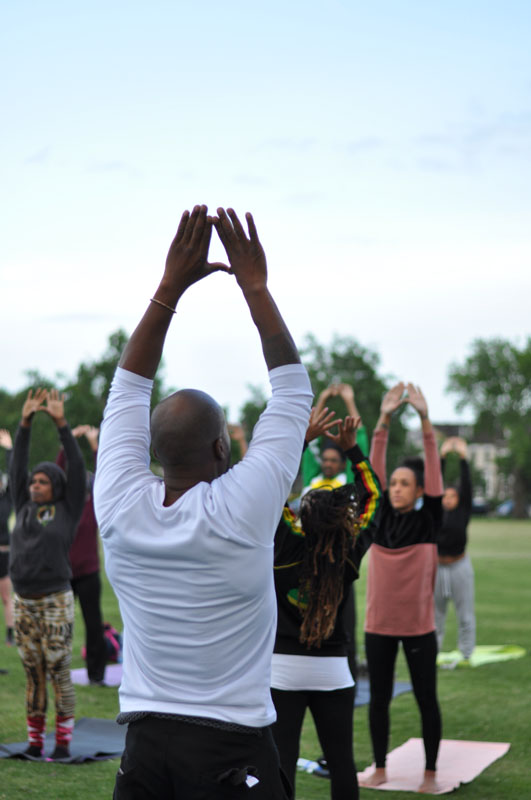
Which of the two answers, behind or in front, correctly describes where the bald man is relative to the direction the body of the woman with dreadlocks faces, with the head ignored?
behind

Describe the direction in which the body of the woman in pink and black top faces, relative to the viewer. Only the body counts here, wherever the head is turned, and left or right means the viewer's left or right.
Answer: facing the viewer and to the left of the viewer

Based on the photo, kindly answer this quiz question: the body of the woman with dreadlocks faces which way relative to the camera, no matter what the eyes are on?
away from the camera

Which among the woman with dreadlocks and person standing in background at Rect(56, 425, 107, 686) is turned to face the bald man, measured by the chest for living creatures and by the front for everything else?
the person standing in background

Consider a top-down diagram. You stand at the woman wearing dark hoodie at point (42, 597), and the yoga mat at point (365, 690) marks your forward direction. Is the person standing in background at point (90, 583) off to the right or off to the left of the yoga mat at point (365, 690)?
left

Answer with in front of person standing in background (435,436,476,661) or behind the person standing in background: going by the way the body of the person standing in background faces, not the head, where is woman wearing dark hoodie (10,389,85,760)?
in front

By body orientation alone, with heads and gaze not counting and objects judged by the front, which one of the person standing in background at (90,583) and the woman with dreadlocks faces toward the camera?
the person standing in background

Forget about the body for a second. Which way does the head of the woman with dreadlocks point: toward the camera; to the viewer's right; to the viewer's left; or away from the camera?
away from the camera

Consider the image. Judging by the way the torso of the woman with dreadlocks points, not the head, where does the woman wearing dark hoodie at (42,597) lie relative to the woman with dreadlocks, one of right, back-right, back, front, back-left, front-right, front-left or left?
front-left

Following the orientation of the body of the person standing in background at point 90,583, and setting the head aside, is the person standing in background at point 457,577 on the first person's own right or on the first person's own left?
on the first person's own left

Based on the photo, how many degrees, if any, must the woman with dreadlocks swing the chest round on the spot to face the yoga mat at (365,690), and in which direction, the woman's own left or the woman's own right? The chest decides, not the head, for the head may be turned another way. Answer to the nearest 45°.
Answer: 0° — they already face it

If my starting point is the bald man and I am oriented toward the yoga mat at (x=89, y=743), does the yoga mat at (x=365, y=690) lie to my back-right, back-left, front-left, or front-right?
front-right

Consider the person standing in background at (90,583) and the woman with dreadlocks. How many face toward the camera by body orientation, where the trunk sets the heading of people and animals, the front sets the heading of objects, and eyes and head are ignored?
1

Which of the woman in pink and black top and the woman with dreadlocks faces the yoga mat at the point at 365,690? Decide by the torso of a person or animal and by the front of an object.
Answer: the woman with dreadlocks

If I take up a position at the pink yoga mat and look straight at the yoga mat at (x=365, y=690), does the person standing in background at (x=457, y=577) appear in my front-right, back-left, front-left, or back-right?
front-right

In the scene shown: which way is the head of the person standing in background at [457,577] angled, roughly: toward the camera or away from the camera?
toward the camera

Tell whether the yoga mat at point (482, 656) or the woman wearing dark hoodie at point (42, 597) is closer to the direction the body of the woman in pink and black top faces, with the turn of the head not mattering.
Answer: the woman wearing dark hoodie

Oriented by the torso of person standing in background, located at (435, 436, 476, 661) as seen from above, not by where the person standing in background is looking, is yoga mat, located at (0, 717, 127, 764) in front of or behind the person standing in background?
in front

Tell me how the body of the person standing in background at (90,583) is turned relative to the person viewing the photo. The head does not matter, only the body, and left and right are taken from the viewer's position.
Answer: facing the viewer
